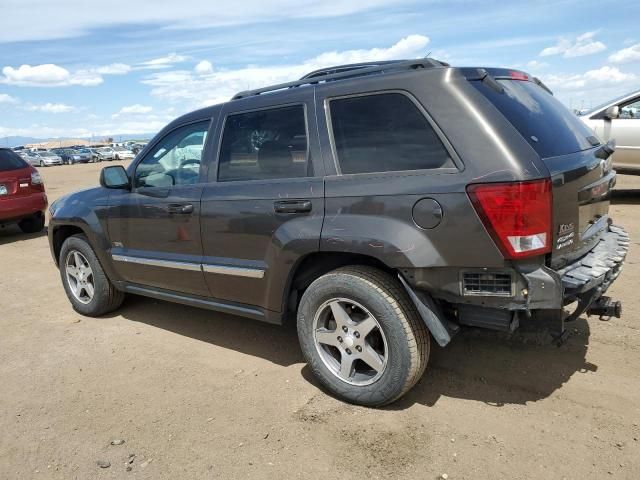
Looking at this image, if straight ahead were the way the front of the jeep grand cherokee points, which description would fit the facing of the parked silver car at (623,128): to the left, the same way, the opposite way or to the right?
the same way

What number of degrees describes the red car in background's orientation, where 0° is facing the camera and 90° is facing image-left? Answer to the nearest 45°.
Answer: approximately 180°

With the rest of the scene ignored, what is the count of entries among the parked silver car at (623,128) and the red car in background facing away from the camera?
1

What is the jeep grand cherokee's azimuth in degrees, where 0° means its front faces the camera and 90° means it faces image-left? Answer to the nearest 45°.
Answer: approximately 135°

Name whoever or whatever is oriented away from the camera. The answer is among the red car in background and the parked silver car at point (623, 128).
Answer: the red car in background

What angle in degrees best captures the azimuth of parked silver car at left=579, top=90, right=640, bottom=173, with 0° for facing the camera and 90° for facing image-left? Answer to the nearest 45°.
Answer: approximately 90°

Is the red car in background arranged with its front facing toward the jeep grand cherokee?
no

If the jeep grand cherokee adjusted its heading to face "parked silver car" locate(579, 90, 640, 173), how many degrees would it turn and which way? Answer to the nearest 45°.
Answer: approximately 90° to its right

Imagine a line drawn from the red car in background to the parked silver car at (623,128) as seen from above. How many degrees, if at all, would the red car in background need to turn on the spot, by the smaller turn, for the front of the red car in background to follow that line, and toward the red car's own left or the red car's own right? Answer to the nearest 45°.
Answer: approximately 135° to the red car's own right

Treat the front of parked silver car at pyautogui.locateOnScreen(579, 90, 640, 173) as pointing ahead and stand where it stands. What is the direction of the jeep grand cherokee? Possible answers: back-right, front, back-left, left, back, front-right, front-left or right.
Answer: left

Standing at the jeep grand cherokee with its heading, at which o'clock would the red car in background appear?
The red car in background is roughly at 12 o'clock from the jeep grand cherokee.

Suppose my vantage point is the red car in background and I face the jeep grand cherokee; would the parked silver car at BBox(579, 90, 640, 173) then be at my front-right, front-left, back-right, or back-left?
front-left

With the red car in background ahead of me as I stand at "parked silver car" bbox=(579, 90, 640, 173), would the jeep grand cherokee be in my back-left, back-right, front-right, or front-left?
front-left
